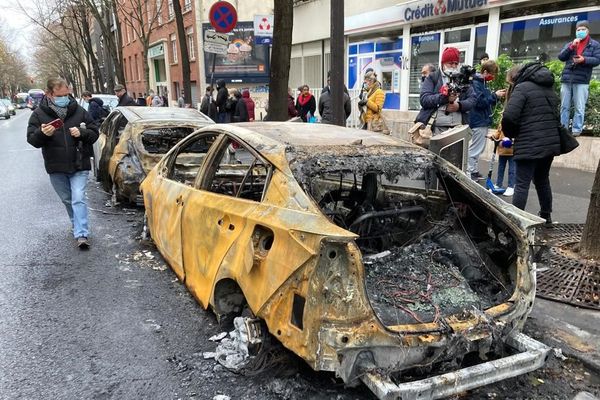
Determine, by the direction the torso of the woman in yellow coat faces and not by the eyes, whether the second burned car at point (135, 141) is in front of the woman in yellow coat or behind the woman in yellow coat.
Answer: in front

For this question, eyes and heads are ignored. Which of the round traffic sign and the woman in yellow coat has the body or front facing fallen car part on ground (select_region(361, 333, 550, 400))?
the round traffic sign

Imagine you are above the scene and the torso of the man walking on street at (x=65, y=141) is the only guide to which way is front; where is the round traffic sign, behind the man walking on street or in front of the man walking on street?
behind

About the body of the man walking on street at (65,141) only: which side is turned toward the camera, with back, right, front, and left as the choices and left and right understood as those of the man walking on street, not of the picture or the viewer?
front

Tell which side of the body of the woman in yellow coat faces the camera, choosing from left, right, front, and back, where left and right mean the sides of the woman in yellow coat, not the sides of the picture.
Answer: left

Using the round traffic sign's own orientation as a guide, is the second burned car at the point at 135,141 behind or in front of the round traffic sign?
in front

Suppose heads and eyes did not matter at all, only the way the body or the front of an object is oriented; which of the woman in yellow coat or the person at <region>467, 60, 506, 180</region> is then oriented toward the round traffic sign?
the woman in yellow coat

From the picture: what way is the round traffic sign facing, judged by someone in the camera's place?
facing the viewer

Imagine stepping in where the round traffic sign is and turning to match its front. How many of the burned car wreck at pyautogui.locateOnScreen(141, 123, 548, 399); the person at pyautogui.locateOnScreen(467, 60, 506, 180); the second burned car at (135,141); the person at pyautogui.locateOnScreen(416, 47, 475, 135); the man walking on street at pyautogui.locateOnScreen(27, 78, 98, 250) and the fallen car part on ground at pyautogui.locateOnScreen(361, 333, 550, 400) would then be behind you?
0

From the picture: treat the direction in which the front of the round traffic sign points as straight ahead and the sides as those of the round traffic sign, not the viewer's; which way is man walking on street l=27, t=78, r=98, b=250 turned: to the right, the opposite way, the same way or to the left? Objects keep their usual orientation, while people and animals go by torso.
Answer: the same way
